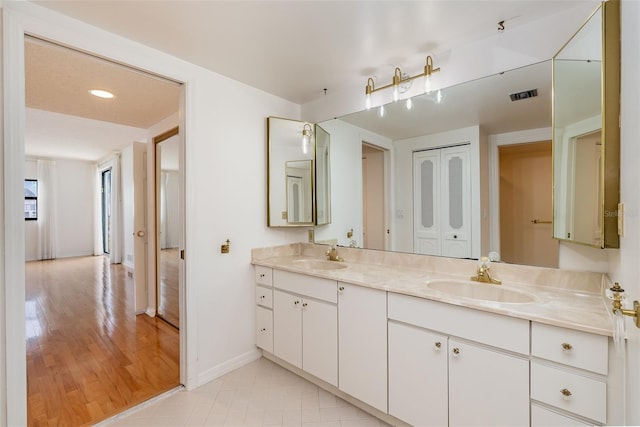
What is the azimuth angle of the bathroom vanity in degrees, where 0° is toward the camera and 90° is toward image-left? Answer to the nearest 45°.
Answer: approximately 45°

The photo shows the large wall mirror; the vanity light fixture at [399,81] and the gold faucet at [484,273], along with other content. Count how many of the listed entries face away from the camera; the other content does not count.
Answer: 0

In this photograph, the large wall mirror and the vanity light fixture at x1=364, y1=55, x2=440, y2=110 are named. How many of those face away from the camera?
0

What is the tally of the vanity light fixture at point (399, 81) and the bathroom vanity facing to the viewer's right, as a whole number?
0

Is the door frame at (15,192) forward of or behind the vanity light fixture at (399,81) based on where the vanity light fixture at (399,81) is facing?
forward

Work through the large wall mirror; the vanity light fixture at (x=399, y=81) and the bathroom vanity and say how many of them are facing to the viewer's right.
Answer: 0

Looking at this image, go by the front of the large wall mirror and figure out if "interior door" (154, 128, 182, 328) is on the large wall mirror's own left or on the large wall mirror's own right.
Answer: on the large wall mirror's own right

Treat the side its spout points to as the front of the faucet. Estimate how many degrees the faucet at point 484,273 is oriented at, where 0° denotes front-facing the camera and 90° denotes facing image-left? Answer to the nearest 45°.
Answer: approximately 45°

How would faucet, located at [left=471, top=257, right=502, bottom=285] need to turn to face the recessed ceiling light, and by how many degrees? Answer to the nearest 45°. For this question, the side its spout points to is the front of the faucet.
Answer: approximately 45° to its right
